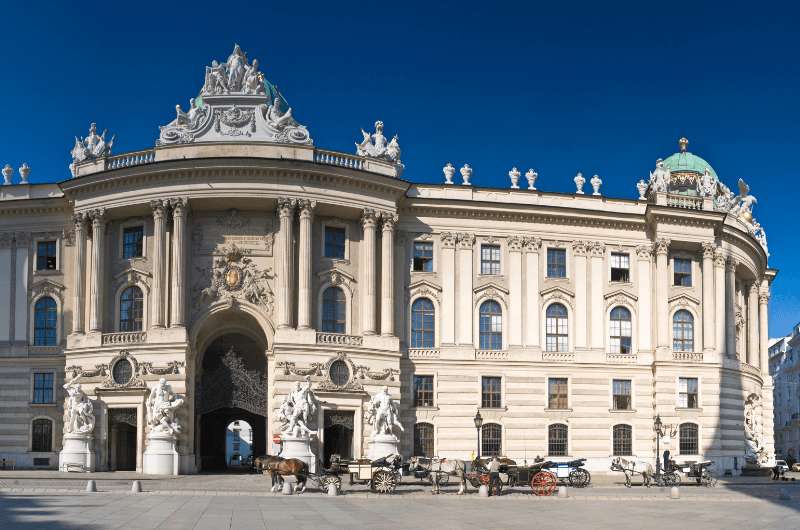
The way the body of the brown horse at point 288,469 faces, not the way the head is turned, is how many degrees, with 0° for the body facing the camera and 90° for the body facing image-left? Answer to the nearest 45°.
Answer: approximately 90°
